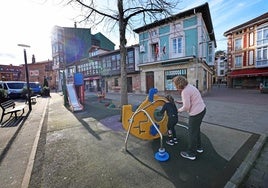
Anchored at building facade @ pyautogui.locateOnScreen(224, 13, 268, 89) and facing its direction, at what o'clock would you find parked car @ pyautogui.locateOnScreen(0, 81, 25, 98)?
The parked car is roughly at 12 o'clock from the building facade.

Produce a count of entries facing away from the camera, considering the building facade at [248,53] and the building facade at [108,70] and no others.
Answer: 0

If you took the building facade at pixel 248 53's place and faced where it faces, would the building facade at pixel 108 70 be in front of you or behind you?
in front

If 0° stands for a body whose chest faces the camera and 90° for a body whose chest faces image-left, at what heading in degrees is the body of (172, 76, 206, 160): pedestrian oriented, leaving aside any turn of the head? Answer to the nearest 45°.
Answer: approximately 90°

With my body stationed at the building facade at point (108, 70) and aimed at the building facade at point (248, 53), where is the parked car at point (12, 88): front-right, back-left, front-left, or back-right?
back-right

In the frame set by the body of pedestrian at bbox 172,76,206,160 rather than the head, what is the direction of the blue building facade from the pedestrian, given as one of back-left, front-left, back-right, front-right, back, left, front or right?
right

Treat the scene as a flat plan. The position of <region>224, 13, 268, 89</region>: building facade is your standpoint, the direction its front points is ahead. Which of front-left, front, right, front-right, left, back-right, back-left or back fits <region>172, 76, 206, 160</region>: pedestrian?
front-left

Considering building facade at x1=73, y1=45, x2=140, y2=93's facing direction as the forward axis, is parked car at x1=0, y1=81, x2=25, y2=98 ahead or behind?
ahead

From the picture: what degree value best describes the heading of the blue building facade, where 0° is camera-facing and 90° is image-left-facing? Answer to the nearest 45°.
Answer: approximately 45°

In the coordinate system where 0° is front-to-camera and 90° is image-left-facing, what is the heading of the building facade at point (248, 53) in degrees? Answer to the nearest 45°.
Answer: approximately 45°
